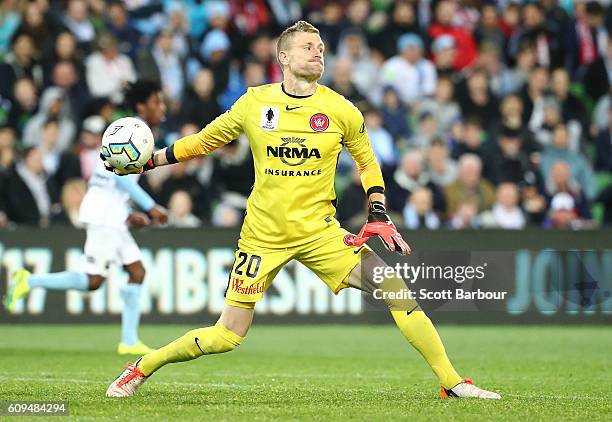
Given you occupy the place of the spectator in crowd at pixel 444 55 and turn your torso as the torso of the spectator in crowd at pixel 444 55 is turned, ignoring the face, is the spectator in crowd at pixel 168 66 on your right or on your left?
on your right

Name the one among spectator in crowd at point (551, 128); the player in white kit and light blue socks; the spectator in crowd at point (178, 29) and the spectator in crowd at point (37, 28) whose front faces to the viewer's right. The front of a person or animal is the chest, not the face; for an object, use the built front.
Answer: the player in white kit and light blue socks

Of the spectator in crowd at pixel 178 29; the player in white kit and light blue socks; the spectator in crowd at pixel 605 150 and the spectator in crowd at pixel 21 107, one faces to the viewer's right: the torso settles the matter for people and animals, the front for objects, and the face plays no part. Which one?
the player in white kit and light blue socks

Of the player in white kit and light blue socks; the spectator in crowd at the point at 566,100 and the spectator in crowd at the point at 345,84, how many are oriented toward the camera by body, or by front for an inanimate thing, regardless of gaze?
2

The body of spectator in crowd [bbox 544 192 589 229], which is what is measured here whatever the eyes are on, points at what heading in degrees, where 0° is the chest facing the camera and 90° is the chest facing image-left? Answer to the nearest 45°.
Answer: approximately 0°

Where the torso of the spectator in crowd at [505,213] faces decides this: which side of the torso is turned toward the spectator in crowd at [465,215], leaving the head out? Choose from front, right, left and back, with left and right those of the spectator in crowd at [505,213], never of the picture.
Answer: right

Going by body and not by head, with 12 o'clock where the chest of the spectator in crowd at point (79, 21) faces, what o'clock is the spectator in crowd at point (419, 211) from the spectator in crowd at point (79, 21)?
the spectator in crowd at point (419, 211) is roughly at 10 o'clock from the spectator in crowd at point (79, 21).
